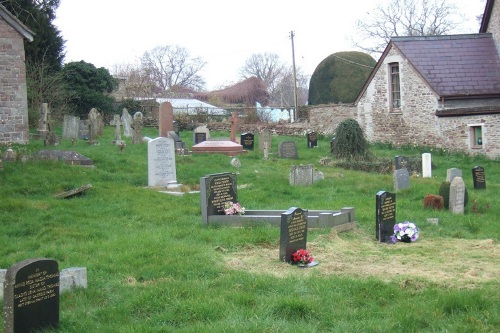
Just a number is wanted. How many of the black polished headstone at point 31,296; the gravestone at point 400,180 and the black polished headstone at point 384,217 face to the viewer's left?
0

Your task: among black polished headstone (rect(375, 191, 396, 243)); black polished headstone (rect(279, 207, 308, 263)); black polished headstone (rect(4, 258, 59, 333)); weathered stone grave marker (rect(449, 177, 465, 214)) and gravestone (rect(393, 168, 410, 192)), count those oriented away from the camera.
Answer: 0

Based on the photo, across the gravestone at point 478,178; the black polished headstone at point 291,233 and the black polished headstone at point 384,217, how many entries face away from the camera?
0

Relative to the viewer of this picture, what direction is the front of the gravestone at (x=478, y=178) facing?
facing the viewer and to the right of the viewer

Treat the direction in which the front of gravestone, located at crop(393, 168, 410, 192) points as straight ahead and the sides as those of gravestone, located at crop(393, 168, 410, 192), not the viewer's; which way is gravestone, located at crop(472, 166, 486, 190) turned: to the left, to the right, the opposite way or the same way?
the same way

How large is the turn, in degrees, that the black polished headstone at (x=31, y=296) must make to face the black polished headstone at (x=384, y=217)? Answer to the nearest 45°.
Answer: approximately 90° to its left

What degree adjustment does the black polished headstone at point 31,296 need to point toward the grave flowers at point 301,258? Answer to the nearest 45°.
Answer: approximately 90° to its left

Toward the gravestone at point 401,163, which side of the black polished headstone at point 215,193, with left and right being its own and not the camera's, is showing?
left

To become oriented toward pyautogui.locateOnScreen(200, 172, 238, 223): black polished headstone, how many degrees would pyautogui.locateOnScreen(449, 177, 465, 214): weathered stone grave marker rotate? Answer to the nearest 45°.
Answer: approximately 90° to its right

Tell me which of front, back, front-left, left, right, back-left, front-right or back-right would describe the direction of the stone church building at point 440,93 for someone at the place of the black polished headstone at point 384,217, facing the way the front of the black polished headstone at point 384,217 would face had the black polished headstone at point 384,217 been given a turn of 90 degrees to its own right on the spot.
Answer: back-right

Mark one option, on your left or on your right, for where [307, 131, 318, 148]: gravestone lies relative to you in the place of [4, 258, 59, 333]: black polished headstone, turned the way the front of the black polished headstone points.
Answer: on your left

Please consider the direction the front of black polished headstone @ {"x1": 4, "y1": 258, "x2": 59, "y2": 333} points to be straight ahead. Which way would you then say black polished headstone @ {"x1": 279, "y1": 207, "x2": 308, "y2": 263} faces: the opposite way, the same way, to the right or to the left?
the same way

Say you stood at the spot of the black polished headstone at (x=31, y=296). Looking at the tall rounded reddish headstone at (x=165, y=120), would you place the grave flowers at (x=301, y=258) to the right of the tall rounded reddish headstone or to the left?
right

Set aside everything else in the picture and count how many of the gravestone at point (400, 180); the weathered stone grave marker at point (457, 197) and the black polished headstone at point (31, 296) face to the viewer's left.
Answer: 0

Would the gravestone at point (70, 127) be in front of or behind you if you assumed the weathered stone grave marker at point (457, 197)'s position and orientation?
behind

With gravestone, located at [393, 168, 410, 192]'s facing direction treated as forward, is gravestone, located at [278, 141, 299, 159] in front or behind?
behind

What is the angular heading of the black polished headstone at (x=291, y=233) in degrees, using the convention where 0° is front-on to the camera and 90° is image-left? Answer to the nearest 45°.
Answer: approximately 315°
